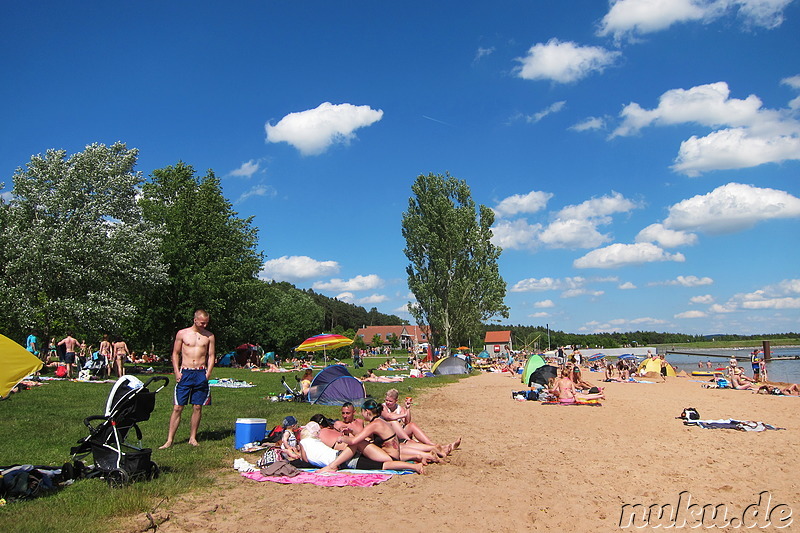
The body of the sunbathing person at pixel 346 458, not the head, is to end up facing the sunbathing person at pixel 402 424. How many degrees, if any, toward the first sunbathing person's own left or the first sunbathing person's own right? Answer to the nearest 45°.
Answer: approximately 45° to the first sunbathing person's own left

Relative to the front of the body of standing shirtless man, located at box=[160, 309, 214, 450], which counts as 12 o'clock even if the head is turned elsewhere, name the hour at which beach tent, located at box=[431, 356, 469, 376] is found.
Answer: The beach tent is roughly at 7 o'clock from the standing shirtless man.

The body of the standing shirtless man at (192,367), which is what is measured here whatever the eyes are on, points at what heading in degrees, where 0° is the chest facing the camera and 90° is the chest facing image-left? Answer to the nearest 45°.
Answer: approximately 0°

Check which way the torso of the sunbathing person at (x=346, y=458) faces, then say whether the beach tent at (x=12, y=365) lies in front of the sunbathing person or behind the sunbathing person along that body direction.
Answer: behind

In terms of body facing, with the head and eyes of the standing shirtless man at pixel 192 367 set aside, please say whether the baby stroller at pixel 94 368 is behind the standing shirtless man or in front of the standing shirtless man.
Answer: behind

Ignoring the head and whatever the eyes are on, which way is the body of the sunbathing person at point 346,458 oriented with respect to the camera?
to the viewer's right

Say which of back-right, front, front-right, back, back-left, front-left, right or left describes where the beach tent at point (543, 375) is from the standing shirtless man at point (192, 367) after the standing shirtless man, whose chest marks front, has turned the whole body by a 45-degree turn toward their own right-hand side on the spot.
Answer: back

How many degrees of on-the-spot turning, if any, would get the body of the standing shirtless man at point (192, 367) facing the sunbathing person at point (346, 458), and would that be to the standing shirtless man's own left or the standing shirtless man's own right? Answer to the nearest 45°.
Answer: approximately 45° to the standing shirtless man's own left

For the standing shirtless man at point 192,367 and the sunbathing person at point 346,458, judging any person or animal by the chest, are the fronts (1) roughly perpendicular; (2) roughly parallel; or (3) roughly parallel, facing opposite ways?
roughly perpendicular

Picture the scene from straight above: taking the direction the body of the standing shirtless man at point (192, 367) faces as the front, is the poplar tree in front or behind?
behind

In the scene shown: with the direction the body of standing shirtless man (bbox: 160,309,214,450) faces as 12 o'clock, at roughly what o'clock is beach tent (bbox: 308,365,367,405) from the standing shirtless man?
The beach tent is roughly at 7 o'clock from the standing shirtless man.
